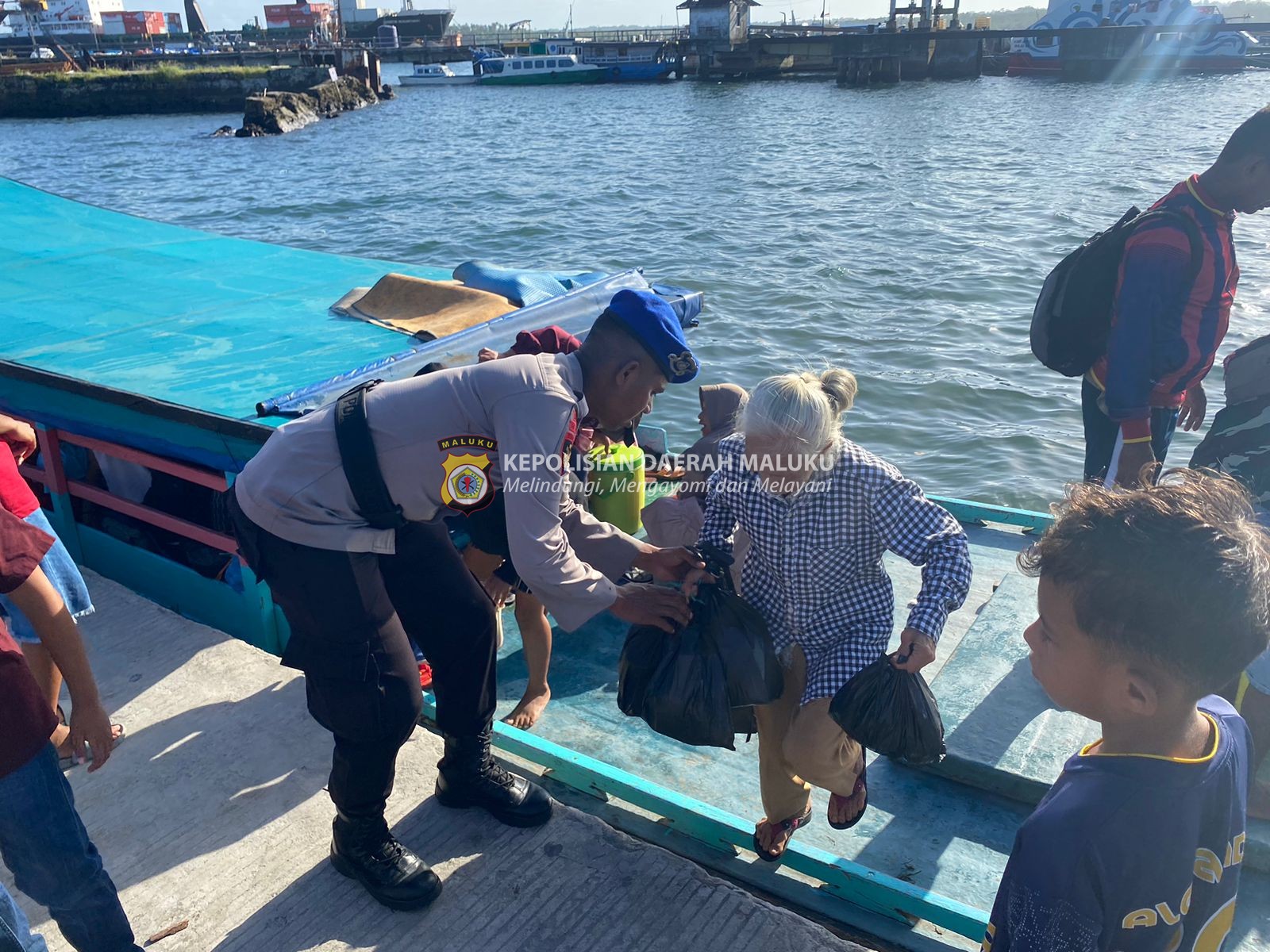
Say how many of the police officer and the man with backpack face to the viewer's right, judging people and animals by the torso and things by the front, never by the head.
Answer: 2

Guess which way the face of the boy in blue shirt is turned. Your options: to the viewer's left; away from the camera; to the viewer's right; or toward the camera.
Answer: to the viewer's left

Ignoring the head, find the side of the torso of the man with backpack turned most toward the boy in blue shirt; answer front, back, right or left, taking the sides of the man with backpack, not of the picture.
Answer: right

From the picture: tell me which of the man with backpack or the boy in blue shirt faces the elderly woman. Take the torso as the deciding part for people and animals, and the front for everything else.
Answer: the boy in blue shirt

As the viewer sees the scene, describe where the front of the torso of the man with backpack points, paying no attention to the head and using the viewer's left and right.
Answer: facing to the right of the viewer

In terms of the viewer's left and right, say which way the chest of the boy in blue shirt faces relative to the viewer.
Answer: facing away from the viewer and to the left of the viewer

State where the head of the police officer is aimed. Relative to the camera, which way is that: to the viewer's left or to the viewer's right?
to the viewer's right

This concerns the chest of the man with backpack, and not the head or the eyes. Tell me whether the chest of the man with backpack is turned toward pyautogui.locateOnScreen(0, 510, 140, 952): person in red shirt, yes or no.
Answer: no

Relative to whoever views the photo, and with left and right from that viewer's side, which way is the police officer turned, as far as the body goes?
facing to the right of the viewer

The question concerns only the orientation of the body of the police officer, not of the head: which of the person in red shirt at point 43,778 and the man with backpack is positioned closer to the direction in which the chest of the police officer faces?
the man with backpack
